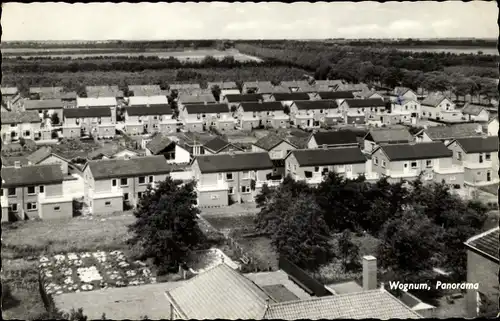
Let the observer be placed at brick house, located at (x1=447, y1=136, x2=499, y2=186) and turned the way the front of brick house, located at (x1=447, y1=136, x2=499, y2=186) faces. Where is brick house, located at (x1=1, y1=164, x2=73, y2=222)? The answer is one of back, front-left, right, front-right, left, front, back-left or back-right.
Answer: front-right

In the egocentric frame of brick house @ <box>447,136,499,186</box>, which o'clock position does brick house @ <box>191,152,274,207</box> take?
brick house @ <box>191,152,274,207</box> is roughly at 2 o'clock from brick house @ <box>447,136,499,186</box>.

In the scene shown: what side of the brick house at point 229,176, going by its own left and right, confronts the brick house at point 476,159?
left

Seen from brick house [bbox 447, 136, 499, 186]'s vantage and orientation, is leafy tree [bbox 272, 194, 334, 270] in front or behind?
in front

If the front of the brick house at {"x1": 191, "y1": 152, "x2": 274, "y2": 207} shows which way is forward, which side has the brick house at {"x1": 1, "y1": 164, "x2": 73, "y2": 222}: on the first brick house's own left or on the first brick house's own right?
on the first brick house's own right

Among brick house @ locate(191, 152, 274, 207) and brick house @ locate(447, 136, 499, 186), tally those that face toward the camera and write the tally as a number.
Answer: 2
